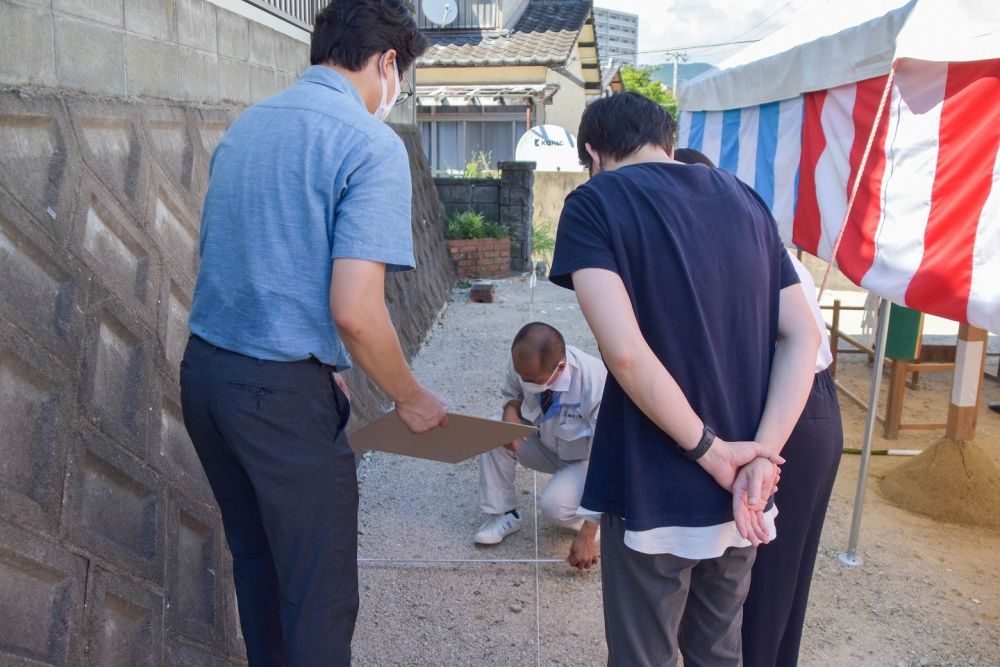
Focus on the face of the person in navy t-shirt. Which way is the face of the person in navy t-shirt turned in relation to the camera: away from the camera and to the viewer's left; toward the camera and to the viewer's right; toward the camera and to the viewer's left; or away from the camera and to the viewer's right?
away from the camera and to the viewer's left

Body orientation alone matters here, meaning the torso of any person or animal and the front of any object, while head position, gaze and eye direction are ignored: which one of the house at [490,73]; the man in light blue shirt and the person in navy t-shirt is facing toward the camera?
the house

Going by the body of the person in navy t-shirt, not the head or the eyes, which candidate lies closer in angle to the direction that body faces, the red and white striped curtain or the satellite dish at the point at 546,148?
the satellite dish

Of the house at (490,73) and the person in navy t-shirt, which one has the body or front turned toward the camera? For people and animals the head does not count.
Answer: the house

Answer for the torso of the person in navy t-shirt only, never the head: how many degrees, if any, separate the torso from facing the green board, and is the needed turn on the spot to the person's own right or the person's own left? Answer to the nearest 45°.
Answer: approximately 45° to the person's own right

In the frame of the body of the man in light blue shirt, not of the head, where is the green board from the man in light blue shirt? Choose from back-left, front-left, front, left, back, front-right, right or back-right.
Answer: front

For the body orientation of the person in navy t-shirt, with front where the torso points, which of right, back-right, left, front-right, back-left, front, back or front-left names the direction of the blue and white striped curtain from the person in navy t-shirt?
front-right

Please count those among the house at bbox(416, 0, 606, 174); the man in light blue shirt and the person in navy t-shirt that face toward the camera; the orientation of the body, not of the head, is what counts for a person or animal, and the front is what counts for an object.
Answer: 1

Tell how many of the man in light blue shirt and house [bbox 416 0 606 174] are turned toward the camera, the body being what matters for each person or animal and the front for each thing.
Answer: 1

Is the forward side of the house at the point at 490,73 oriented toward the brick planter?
yes

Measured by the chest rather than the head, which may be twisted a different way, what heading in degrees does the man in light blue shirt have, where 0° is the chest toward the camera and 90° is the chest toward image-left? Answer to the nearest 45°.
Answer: approximately 225°

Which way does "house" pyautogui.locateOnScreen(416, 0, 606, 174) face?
toward the camera

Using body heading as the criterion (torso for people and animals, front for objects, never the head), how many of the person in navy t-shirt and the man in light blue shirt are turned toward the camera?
0

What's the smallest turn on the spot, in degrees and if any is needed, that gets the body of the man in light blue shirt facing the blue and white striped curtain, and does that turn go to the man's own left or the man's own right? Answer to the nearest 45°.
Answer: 0° — they already face it

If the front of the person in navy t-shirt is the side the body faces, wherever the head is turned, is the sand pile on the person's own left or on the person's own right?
on the person's own right

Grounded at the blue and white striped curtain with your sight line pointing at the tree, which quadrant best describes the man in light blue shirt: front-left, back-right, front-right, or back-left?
back-left

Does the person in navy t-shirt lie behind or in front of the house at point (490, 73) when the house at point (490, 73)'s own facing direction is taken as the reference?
in front

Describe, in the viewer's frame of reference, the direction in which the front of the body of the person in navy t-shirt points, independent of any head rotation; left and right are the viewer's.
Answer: facing away from the viewer and to the left of the viewer
